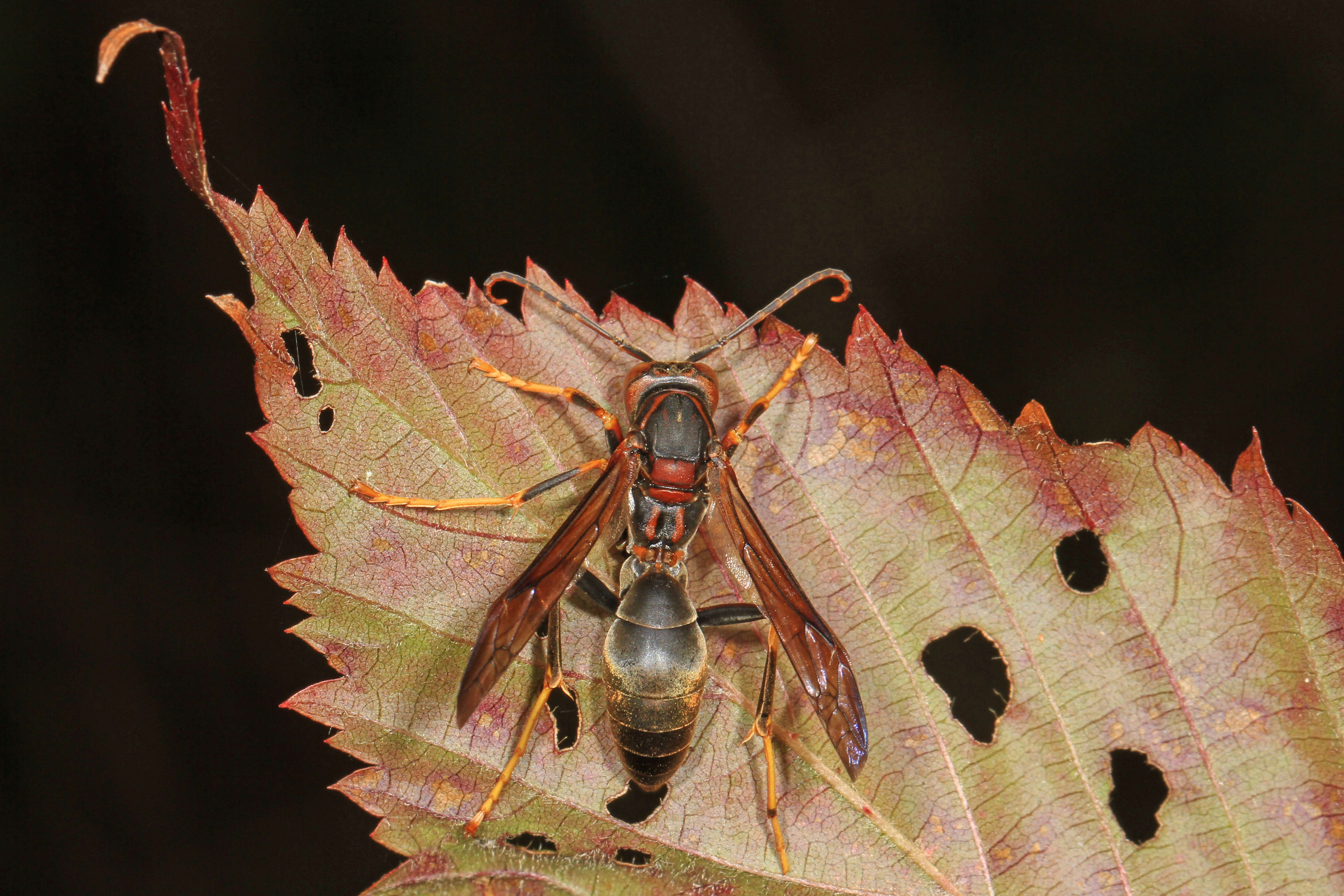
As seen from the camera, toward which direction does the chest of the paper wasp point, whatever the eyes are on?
away from the camera
